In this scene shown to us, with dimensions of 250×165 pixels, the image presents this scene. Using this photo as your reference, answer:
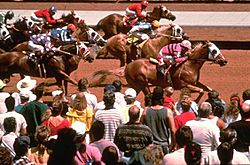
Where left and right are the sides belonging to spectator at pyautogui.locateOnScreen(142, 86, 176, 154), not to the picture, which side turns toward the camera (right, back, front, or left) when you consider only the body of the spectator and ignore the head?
back

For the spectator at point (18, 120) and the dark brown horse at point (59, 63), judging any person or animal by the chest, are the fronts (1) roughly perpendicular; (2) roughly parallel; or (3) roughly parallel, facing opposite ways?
roughly perpendicular

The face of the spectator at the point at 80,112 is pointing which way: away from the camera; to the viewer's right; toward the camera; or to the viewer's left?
away from the camera

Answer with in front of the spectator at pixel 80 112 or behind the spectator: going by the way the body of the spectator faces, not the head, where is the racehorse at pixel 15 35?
in front

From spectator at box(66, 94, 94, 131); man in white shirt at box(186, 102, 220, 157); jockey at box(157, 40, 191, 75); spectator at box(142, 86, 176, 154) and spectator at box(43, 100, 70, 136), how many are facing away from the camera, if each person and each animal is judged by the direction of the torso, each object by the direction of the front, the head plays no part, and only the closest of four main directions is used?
4

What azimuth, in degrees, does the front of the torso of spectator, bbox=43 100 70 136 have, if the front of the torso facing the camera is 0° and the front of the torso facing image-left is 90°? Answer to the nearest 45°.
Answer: approximately 180°

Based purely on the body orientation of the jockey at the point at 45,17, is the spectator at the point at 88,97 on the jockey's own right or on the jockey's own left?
on the jockey's own right

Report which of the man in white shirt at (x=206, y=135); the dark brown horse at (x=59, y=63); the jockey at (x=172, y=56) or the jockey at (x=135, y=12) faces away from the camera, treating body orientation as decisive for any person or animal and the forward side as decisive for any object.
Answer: the man in white shirt

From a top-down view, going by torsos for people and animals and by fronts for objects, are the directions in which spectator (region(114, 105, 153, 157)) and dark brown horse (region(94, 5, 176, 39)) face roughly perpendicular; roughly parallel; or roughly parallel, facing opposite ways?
roughly perpendicular

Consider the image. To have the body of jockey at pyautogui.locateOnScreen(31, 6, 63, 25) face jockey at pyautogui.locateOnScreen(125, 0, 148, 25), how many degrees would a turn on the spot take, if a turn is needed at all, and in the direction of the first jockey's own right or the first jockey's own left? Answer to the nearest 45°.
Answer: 0° — they already face them

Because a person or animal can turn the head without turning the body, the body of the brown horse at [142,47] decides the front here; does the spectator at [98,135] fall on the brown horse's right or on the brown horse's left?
on the brown horse's right

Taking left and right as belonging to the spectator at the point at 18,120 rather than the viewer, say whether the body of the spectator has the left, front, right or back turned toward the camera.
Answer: back

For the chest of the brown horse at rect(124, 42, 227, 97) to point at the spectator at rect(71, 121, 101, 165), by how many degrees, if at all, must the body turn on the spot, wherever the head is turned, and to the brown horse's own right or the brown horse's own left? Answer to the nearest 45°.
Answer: approximately 90° to the brown horse's own right

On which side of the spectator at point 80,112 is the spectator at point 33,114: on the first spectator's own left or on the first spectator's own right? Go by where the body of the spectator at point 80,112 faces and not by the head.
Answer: on the first spectator's own left

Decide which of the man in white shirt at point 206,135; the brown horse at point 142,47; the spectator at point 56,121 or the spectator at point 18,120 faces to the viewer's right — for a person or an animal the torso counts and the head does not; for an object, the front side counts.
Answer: the brown horse

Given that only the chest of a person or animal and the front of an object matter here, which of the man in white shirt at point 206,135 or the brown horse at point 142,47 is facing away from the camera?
the man in white shirt

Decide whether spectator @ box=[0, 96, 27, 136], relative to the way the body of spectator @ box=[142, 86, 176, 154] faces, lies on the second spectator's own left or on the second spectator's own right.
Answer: on the second spectator's own left

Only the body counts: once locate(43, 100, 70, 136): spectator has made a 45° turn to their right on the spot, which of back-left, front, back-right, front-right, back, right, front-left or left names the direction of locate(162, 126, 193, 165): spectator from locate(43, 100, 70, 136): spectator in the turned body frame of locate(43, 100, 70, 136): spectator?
right

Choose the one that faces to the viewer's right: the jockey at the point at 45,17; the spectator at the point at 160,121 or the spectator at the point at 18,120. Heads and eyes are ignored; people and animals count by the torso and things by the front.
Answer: the jockey
